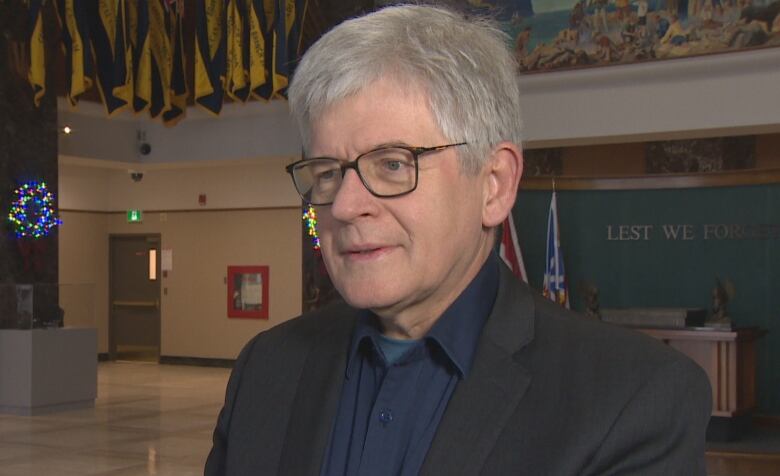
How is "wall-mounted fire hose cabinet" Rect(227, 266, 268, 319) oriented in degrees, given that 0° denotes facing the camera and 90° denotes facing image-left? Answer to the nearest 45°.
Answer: approximately 0°

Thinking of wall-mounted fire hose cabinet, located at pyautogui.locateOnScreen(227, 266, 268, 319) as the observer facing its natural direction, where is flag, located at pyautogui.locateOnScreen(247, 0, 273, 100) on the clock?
The flag is roughly at 12 o'clock from the wall-mounted fire hose cabinet.

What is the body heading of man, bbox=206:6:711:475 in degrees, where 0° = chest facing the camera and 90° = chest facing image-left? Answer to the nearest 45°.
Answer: approximately 45°

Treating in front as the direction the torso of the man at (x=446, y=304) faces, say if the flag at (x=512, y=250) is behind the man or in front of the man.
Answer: behind

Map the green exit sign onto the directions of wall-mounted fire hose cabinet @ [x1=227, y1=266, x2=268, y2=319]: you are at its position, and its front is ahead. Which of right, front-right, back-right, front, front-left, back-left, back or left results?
back-right

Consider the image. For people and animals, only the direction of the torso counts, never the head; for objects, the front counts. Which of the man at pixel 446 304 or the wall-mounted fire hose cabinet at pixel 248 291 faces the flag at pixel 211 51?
the wall-mounted fire hose cabinet

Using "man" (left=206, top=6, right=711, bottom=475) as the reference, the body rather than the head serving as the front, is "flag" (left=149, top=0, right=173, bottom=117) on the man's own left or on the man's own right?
on the man's own right

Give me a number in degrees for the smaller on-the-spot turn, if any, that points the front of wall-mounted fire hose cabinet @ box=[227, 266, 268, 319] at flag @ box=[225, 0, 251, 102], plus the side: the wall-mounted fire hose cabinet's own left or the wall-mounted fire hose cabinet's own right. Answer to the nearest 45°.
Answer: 0° — it already faces it

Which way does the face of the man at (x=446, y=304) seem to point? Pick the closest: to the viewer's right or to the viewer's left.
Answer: to the viewer's left
